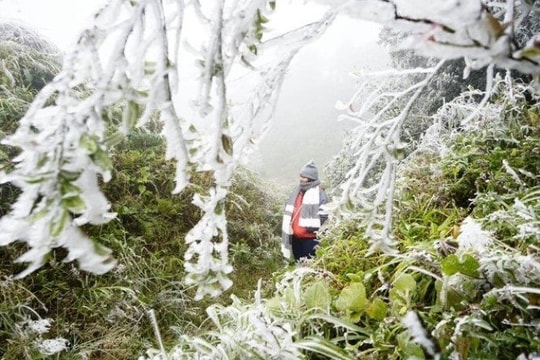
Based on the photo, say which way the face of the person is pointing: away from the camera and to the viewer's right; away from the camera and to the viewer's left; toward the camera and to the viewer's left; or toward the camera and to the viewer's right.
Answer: toward the camera and to the viewer's left

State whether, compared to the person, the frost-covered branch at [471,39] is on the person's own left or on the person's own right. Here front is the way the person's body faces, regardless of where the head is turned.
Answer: on the person's own left

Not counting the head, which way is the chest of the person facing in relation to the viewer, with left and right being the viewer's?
facing the viewer and to the left of the viewer

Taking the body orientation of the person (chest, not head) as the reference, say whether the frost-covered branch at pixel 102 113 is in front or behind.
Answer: in front
